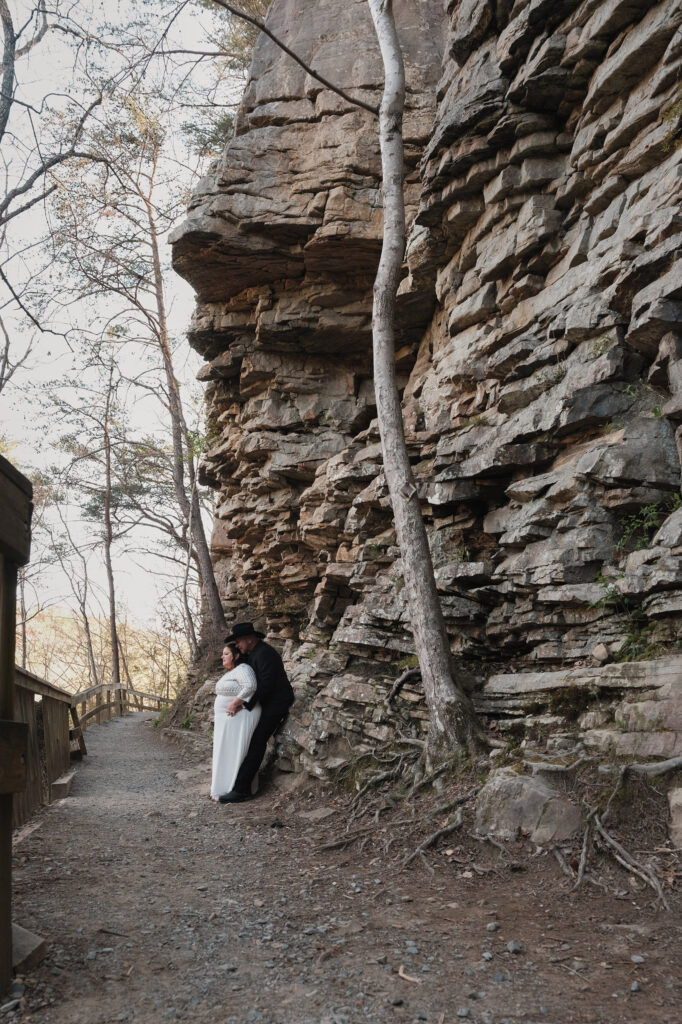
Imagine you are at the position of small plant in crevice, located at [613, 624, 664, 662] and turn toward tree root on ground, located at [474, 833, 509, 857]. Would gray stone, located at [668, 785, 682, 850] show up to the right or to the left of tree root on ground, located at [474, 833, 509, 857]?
left

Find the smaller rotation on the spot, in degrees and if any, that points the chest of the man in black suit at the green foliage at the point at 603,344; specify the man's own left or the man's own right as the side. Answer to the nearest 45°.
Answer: approximately 135° to the man's own left

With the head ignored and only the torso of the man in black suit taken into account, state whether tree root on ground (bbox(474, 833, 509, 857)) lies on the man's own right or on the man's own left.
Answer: on the man's own left

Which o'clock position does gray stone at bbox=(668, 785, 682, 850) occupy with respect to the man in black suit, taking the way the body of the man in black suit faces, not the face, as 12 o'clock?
The gray stone is roughly at 8 o'clock from the man in black suit.

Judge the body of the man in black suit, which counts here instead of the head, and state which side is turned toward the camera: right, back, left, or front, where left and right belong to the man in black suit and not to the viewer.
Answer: left

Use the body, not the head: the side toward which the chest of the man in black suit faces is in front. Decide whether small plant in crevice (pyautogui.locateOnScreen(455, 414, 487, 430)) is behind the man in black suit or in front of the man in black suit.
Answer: behind

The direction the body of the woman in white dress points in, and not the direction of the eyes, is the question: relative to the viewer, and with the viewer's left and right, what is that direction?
facing to the left of the viewer
